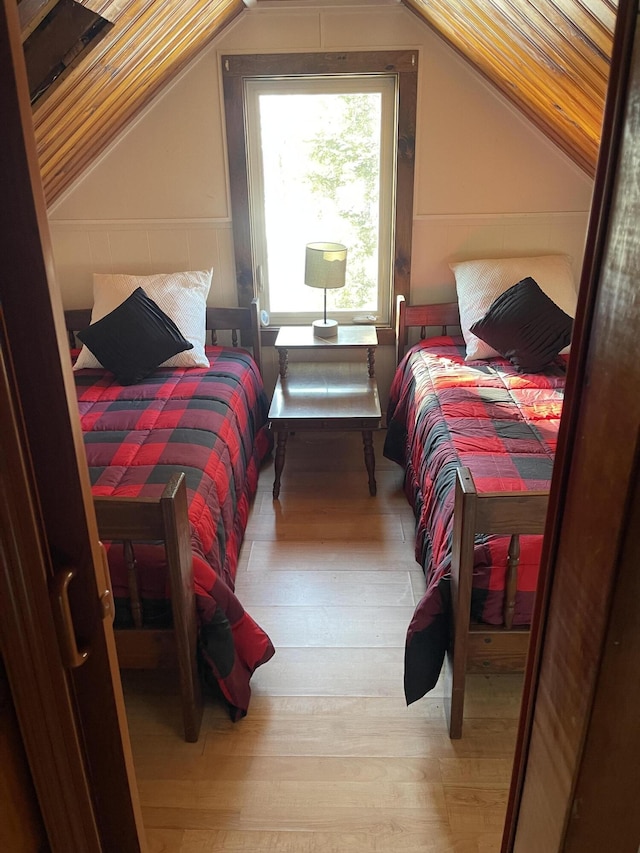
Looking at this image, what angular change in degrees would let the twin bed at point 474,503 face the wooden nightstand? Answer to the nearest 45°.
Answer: approximately 135° to its right

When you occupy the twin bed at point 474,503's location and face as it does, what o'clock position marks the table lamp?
The table lamp is roughly at 5 o'clock from the twin bed.

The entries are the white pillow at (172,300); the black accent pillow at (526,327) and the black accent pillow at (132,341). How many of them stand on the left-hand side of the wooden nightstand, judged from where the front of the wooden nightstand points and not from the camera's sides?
1

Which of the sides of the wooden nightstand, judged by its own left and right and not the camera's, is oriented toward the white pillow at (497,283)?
left

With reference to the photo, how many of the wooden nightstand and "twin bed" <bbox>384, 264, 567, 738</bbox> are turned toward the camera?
2

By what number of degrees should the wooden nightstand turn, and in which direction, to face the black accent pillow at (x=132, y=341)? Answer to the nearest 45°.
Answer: approximately 90° to its right

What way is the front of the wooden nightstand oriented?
toward the camera

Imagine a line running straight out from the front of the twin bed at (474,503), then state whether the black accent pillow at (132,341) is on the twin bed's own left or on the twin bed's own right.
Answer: on the twin bed's own right

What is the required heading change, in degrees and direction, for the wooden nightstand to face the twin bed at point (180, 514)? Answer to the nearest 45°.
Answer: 0° — it already faces it

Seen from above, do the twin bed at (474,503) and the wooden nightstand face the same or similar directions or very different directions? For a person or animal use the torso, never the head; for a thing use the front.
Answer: same or similar directions

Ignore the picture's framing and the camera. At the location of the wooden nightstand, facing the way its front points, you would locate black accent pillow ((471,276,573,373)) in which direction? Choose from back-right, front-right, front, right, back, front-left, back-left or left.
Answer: left
